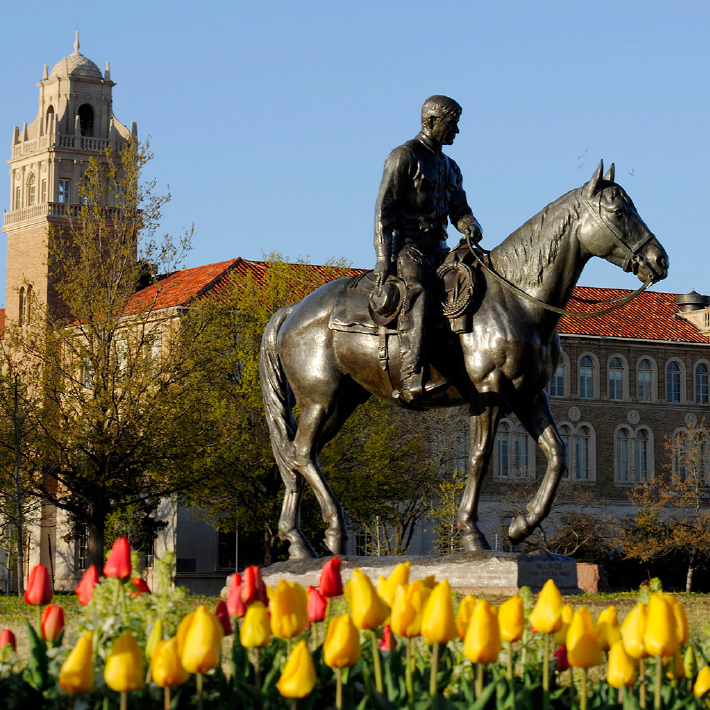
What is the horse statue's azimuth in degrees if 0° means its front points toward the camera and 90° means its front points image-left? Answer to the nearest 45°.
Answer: approximately 270°

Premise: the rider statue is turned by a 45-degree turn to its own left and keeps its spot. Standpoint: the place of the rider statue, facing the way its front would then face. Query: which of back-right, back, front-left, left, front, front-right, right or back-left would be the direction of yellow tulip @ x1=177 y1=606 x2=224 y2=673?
right

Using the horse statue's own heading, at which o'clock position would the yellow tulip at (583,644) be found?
The yellow tulip is roughly at 3 o'clock from the horse statue.

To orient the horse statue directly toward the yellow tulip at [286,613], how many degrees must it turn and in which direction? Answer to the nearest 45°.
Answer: approximately 90° to its right

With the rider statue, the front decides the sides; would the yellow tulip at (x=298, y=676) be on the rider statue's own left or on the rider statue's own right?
on the rider statue's own right

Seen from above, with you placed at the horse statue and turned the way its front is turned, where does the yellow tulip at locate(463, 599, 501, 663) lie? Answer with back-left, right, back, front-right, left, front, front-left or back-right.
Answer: right

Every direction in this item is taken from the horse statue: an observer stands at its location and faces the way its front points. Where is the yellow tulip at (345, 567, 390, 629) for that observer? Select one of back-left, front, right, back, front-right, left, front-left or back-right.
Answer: right

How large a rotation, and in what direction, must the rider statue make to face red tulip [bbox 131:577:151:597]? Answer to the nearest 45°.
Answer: approximately 45° to its right

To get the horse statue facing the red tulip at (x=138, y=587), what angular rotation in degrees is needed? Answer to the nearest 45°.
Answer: approximately 90° to its right

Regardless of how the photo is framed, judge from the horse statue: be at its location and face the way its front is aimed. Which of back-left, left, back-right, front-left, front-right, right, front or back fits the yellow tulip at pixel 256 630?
right

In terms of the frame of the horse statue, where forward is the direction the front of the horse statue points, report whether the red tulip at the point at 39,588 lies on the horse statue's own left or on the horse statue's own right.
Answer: on the horse statue's own right

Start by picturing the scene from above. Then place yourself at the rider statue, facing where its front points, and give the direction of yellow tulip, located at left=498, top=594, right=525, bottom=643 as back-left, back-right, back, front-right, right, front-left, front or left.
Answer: front-right

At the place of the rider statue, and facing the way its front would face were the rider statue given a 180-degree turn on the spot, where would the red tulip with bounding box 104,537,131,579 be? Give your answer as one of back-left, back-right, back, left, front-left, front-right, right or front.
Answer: back-left

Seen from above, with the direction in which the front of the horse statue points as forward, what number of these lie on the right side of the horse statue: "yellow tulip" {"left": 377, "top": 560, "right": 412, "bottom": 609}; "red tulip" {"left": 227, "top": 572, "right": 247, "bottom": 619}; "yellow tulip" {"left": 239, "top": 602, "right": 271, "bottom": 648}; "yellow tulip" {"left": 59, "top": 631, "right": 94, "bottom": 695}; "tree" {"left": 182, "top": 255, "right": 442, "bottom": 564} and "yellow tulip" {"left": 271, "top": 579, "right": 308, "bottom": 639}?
5

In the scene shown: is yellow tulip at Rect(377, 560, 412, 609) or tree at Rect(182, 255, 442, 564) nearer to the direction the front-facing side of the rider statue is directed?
the yellow tulip
